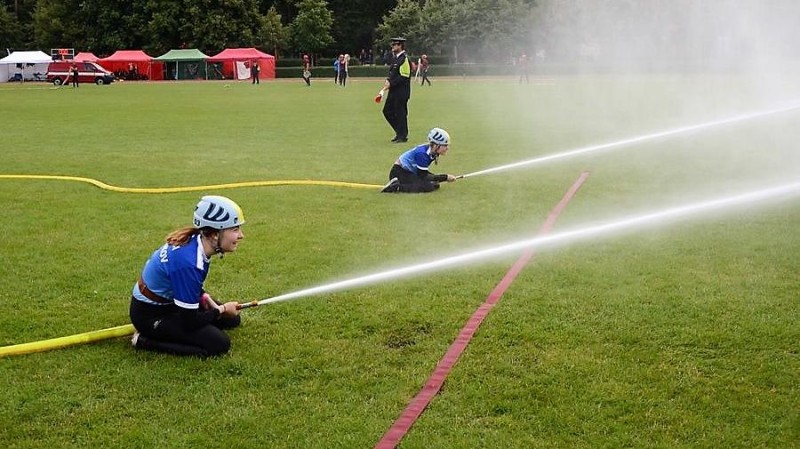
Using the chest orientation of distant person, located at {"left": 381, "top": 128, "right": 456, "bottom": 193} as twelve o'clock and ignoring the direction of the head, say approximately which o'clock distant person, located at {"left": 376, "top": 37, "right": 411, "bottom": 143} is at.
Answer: distant person, located at {"left": 376, "top": 37, "right": 411, "bottom": 143} is roughly at 9 o'clock from distant person, located at {"left": 381, "top": 128, "right": 456, "bottom": 193}.

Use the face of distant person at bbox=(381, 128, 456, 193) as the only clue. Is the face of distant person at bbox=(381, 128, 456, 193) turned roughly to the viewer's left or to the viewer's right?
to the viewer's right

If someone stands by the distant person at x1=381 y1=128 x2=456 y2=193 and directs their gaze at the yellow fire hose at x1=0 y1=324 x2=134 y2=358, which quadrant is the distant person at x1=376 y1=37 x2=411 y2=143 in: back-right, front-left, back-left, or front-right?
back-right

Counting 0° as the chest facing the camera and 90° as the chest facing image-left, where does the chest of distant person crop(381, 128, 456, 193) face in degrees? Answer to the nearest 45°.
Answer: approximately 270°

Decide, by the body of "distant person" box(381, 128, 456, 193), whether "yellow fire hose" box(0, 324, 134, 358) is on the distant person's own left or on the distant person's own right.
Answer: on the distant person's own right
